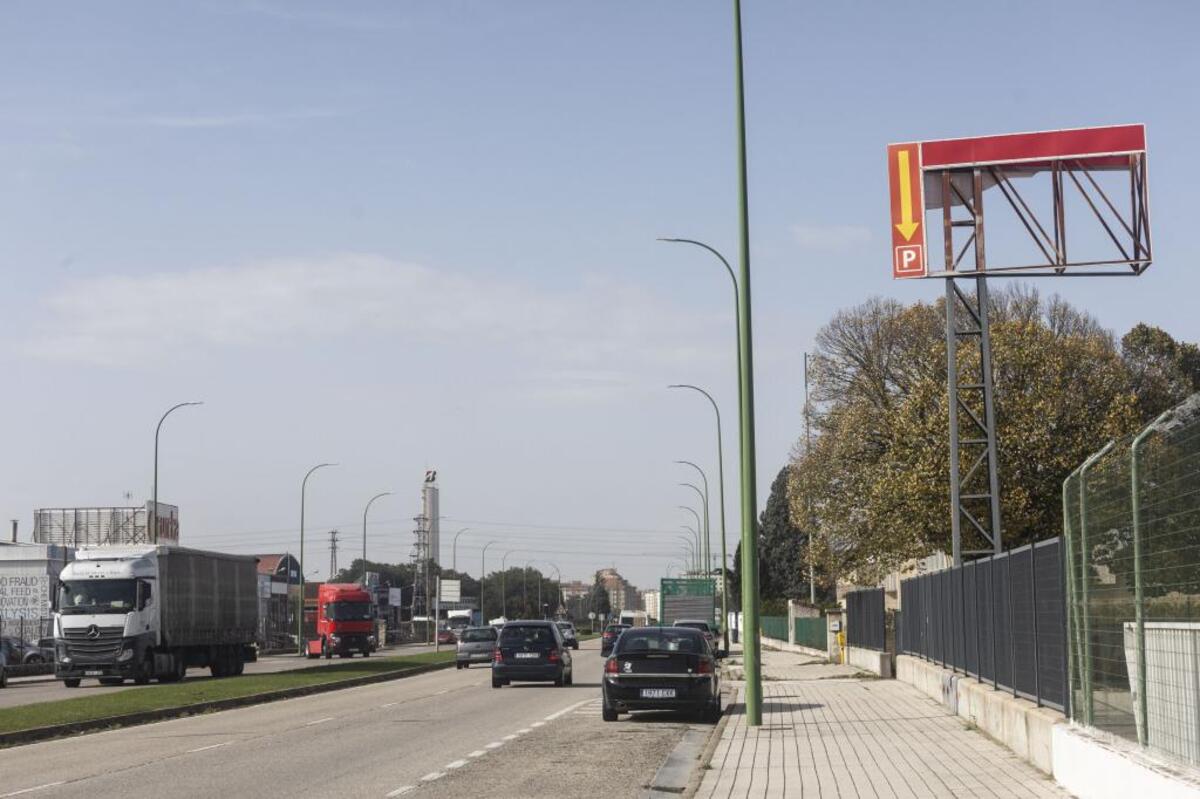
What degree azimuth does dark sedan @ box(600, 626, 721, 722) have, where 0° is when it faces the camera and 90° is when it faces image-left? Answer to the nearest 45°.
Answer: approximately 180°

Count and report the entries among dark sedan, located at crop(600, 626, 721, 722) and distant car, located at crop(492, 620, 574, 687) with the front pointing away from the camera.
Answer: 2

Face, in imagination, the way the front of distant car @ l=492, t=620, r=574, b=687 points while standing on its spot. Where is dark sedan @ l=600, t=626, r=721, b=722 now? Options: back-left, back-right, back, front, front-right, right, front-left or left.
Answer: back

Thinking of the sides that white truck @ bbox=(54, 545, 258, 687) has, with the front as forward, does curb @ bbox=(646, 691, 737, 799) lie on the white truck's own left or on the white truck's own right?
on the white truck's own left

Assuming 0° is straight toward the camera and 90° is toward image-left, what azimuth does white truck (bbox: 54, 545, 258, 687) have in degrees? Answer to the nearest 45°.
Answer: approximately 45°

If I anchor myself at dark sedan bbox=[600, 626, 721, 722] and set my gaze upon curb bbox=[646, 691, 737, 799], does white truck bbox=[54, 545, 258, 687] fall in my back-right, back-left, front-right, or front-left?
back-right

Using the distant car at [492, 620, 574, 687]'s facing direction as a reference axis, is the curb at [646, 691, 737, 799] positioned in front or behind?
behind

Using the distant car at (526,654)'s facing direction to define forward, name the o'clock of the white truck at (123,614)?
The white truck is roughly at 10 o'clock from the distant car.

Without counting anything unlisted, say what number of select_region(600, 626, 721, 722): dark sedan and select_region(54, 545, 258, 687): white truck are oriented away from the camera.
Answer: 1

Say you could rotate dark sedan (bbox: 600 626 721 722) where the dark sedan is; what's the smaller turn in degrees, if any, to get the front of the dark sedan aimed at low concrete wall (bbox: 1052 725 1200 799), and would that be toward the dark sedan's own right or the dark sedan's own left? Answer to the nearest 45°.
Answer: approximately 180°

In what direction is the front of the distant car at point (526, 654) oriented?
away from the camera

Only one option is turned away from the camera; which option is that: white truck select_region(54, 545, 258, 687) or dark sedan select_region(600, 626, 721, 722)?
the dark sedan
